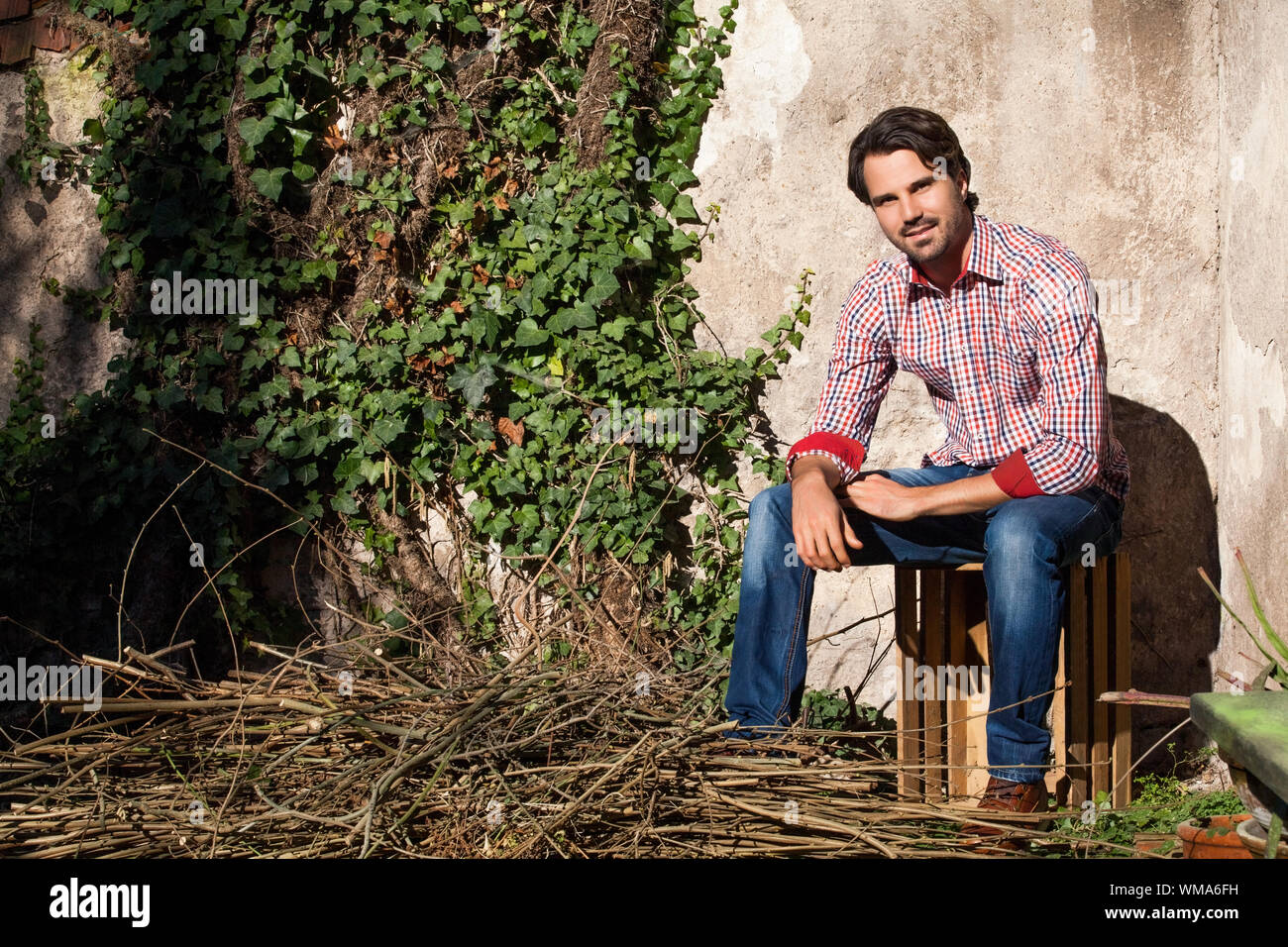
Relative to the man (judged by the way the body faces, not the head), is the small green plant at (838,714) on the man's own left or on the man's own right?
on the man's own right

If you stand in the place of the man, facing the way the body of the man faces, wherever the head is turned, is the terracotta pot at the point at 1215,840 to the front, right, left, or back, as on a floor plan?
left

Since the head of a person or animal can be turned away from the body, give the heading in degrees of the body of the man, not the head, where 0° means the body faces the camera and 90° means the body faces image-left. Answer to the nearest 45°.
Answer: approximately 45°
